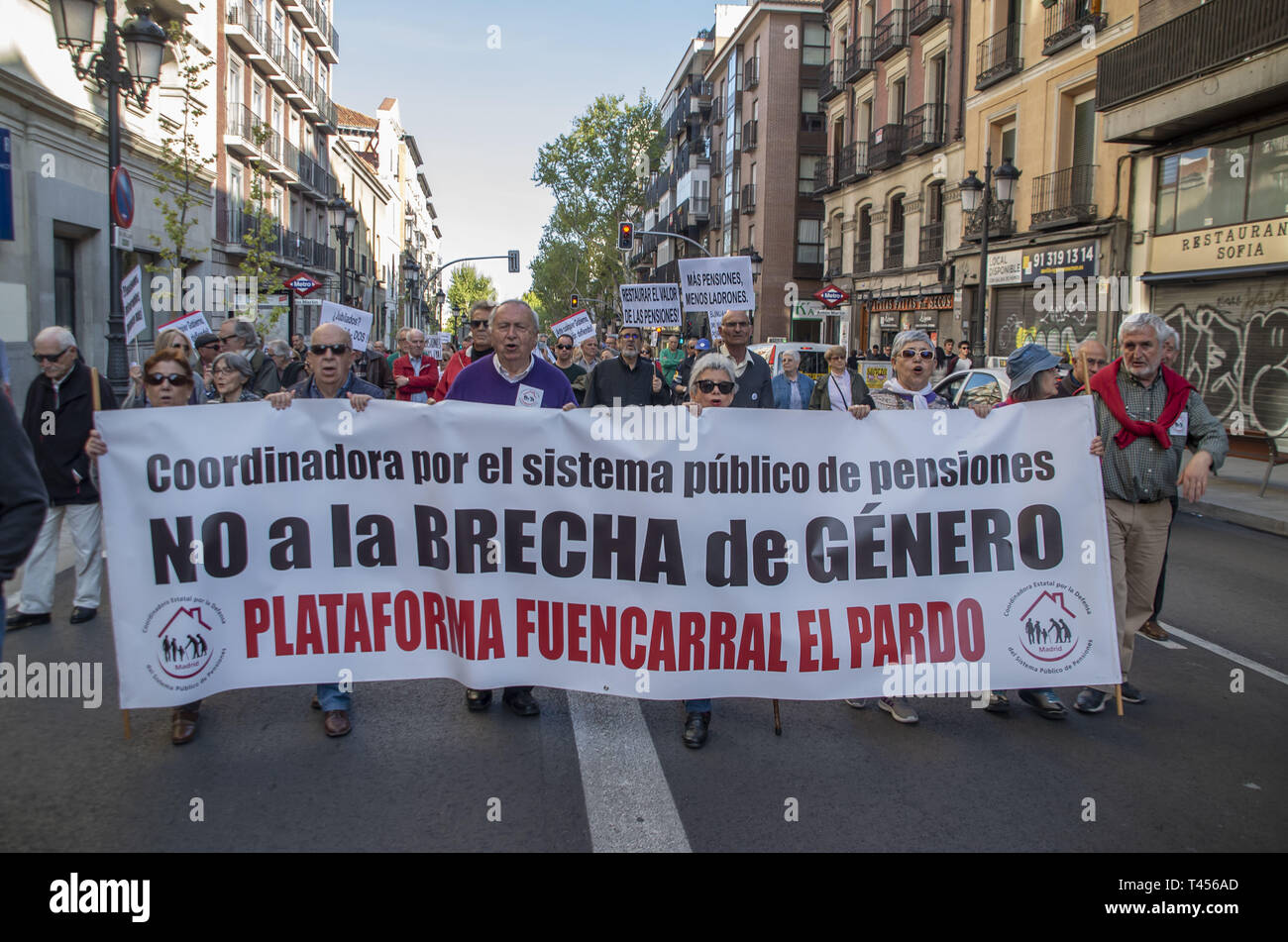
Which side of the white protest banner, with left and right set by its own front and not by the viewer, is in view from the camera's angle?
front

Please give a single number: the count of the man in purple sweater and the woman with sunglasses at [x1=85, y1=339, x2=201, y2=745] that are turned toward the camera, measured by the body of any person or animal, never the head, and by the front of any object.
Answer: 2

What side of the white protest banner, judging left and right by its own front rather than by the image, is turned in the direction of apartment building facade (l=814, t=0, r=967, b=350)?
back

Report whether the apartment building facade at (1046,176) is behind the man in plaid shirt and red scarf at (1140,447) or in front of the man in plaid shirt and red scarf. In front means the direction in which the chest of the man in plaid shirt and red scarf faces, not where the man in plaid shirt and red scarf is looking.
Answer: behind

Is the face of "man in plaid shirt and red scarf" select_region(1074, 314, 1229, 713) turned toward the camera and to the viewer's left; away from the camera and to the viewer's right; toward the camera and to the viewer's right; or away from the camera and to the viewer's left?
toward the camera and to the viewer's left

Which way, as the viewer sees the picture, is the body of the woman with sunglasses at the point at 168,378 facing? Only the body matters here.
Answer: toward the camera

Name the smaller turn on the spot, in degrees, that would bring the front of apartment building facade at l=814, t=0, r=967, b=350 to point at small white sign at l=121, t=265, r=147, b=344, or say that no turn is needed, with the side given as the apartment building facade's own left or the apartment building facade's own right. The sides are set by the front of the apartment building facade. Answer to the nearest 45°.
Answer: approximately 45° to the apartment building facade's own left

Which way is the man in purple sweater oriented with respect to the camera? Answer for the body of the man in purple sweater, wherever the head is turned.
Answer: toward the camera

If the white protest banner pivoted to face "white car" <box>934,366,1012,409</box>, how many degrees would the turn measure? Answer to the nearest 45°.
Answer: approximately 135° to its left

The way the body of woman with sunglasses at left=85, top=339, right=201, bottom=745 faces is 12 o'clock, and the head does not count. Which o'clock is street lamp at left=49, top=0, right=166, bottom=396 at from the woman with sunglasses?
The street lamp is roughly at 6 o'clock from the woman with sunglasses.

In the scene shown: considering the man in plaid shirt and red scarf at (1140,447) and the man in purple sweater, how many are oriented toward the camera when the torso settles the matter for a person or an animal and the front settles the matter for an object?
2

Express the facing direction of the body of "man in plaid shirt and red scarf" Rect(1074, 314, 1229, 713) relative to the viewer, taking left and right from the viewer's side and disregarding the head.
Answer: facing the viewer

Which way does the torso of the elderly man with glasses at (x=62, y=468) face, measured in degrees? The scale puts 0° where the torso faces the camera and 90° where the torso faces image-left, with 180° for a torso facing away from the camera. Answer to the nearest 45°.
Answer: approximately 45°
